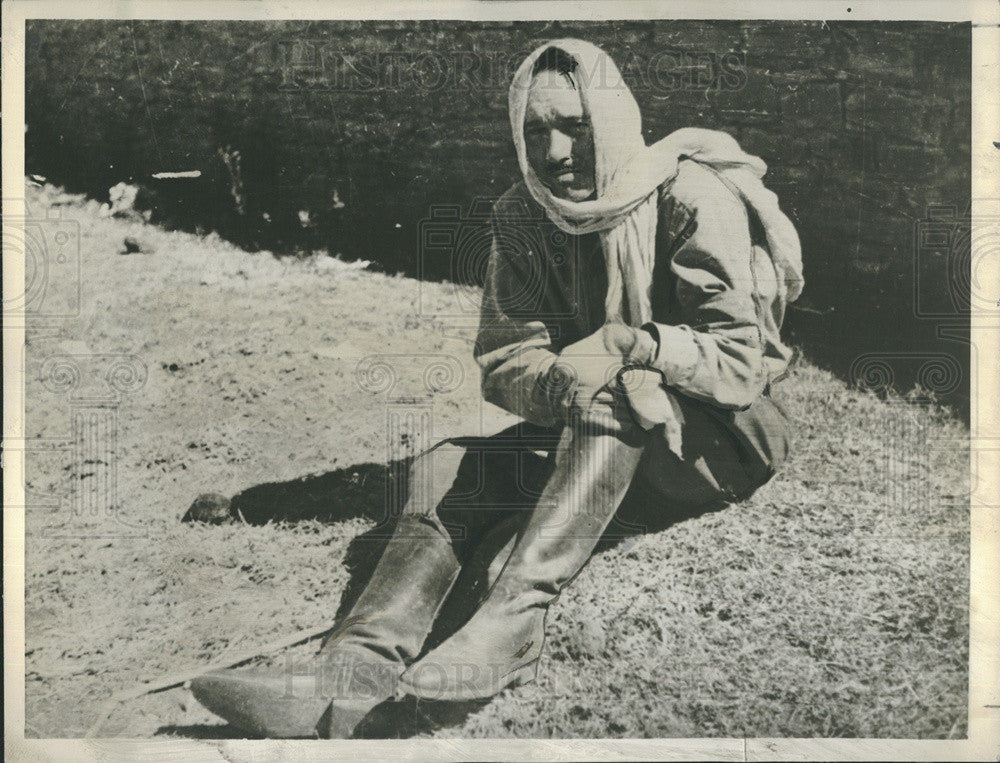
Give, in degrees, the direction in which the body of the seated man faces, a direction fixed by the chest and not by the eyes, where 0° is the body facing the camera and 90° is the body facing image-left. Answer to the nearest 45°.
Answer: approximately 45°
